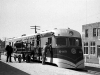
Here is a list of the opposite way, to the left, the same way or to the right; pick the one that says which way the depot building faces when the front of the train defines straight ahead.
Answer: to the right

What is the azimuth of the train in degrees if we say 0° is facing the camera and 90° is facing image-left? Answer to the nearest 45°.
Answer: approximately 315°

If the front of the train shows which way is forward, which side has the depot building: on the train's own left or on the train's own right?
on the train's own left

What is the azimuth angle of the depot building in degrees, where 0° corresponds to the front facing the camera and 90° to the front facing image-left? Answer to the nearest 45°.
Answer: approximately 45°
